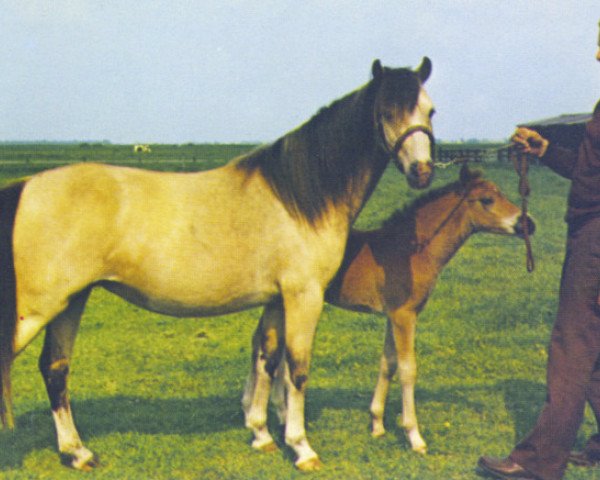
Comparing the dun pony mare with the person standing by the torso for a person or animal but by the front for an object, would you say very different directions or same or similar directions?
very different directions

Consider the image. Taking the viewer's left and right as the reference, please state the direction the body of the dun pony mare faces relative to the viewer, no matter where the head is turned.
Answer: facing to the right of the viewer

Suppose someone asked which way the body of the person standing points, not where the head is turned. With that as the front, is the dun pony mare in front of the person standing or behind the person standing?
in front

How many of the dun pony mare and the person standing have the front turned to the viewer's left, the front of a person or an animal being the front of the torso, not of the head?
1

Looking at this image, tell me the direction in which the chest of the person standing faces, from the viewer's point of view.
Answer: to the viewer's left

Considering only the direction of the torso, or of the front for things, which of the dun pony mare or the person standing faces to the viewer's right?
the dun pony mare

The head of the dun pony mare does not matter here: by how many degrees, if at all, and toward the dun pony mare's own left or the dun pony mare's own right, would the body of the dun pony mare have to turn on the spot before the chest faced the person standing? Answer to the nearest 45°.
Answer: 0° — it already faces them
